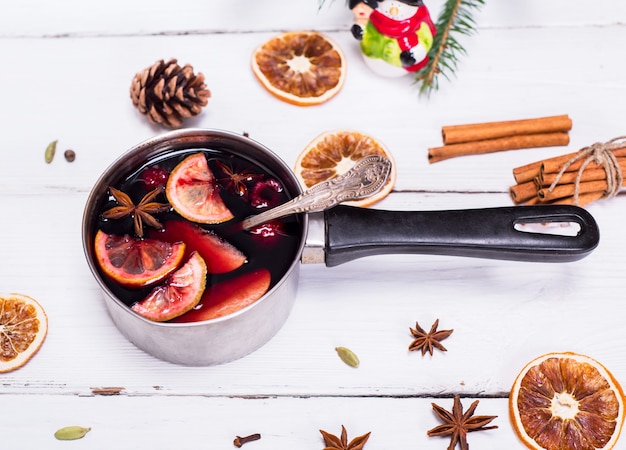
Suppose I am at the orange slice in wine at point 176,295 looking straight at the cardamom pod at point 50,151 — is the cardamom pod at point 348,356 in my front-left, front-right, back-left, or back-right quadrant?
back-right

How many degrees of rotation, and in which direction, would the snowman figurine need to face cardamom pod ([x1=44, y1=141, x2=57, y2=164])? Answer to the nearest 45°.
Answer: approximately 90° to its right

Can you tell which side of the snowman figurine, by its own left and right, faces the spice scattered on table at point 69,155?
right
